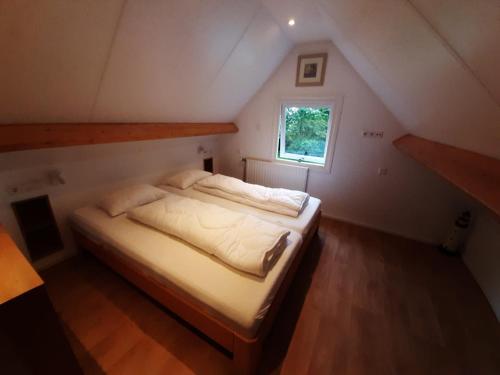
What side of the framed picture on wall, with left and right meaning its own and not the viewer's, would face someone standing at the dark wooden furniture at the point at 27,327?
front

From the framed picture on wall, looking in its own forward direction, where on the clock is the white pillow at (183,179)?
The white pillow is roughly at 2 o'clock from the framed picture on wall.

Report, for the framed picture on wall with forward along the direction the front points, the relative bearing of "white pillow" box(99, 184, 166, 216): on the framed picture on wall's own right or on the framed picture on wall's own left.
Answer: on the framed picture on wall's own right

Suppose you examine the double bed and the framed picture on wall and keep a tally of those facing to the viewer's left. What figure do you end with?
0

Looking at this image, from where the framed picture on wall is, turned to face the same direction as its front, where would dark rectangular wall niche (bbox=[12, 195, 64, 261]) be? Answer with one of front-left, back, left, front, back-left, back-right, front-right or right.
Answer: front-right

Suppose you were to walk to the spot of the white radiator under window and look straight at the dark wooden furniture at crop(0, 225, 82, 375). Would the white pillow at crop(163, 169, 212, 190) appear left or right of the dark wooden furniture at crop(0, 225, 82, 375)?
right

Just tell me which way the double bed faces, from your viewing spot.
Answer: facing the viewer and to the right of the viewer

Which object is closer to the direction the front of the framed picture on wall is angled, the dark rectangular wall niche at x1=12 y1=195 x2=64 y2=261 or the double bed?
the double bed

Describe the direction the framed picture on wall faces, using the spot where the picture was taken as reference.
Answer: facing the viewer
